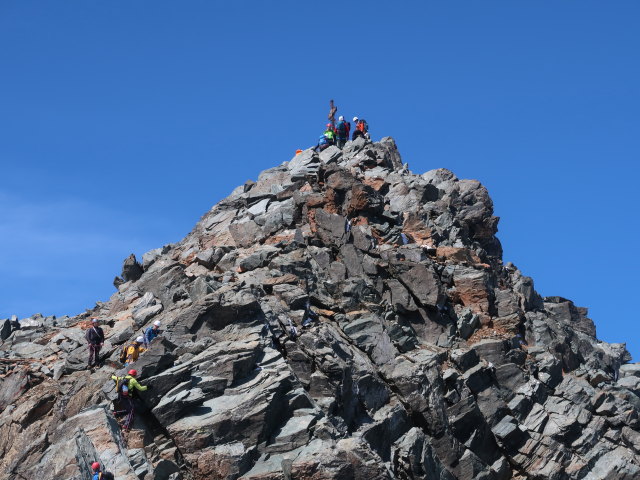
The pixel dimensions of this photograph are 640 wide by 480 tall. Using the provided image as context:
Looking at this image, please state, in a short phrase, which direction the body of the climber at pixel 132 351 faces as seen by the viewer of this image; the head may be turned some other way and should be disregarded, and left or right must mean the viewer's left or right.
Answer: facing away from the viewer and to the right of the viewer

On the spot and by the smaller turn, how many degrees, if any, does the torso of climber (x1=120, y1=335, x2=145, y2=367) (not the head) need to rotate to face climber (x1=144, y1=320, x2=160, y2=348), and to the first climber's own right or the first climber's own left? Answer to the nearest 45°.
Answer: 0° — they already face them

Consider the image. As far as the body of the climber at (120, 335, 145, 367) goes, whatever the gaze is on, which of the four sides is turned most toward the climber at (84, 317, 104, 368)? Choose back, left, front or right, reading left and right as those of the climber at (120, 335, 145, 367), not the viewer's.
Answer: left
